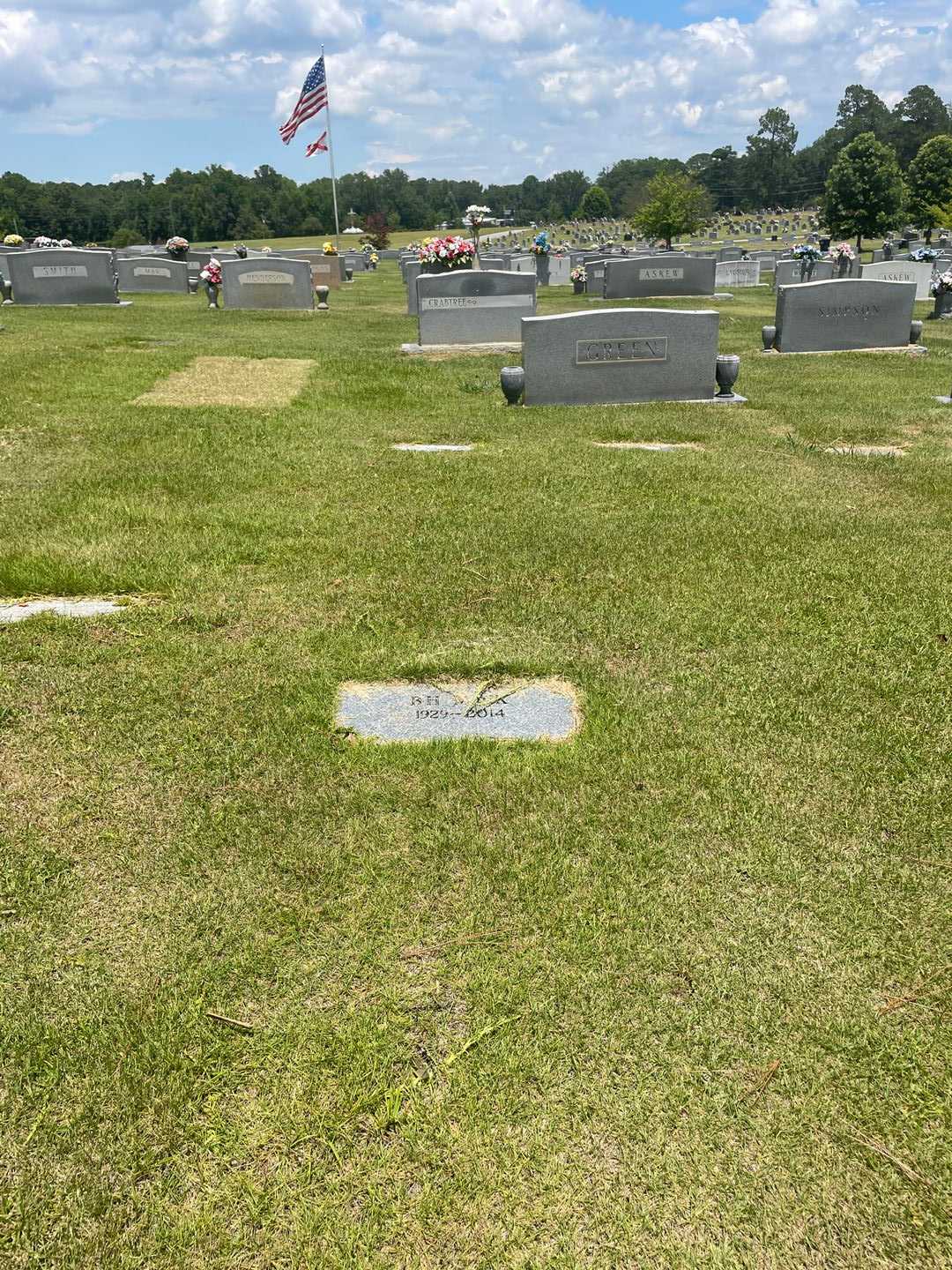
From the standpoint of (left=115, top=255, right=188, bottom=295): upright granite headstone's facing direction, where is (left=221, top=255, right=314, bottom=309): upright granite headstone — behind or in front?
in front

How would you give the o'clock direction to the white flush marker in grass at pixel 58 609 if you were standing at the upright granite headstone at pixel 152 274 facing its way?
The white flush marker in grass is roughly at 12 o'clock from the upright granite headstone.

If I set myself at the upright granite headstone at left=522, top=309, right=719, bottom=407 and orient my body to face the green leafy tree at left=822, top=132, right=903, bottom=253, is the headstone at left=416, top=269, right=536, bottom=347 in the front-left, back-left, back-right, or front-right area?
front-left

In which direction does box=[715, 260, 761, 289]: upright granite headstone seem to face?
toward the camera

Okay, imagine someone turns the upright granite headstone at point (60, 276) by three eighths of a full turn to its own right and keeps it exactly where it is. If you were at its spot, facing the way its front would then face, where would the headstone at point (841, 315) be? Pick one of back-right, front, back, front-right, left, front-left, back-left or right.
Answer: back

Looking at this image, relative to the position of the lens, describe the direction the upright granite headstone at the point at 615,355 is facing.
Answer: facing the viewer

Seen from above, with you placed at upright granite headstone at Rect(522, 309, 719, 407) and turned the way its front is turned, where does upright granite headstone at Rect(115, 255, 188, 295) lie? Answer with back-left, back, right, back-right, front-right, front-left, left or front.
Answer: back-right

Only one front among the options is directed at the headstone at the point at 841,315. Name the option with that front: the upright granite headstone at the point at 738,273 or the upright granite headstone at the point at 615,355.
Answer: the upright granite headstone at the point at 738,273

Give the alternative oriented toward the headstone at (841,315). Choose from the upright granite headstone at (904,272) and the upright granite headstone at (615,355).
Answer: the upright granite headstone at (904,272)

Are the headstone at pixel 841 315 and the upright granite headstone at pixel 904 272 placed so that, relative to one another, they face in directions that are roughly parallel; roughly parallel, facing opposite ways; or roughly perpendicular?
roughly parallel

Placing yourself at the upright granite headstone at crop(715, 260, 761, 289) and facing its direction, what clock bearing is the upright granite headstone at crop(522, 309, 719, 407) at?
the upright granite headstone at crop(522, 309, 719, 407) is roughly at 12 o'clock from the upright granite headstone at crop(715, 260, 761, 289).

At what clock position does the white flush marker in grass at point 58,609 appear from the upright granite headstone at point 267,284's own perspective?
The white flush marker in grass is roughly at 12 o'clock from the upright granite headstone.

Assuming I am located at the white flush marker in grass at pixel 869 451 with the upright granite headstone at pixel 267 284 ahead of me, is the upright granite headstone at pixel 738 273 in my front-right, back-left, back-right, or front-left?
front-right

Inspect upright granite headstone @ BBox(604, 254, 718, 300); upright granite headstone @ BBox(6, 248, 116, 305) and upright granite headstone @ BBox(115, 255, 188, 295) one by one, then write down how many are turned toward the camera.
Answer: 3

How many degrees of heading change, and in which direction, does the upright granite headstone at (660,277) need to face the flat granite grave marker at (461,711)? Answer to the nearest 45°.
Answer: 0° — it already faces it

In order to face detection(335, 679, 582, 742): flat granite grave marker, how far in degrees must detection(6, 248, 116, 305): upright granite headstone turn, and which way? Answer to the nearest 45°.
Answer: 0° — it already faces it

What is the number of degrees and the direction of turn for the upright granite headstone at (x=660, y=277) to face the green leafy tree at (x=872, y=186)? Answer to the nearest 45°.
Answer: approximately 180°
